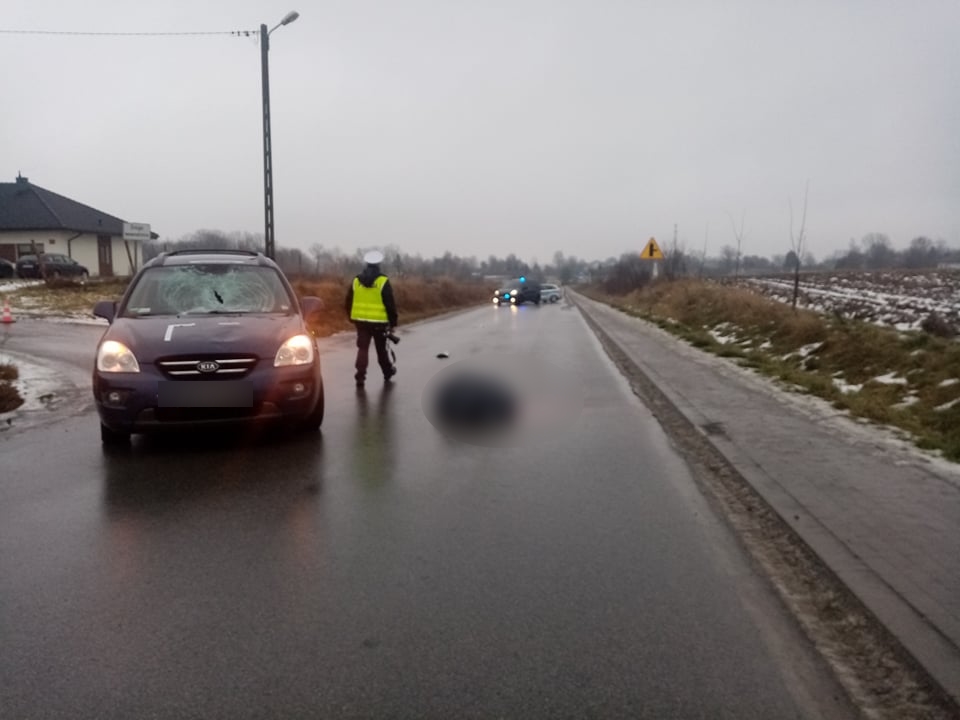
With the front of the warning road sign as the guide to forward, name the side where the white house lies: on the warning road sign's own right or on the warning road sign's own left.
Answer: on the warning road sign's own right

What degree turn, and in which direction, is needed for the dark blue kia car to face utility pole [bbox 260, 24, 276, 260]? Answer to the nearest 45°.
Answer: approximately 180°

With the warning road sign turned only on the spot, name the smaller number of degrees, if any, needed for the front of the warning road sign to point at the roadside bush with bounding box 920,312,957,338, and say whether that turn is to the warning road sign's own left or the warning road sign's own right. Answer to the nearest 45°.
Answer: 0° — it already faces it

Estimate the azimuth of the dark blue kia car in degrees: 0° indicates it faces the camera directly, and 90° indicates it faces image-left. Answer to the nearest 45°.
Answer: approximately 0°

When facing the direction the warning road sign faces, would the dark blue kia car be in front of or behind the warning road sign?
in front

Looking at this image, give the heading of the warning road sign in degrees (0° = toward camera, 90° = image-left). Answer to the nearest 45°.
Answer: approximately 0°

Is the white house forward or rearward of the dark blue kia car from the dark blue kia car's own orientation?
rearward

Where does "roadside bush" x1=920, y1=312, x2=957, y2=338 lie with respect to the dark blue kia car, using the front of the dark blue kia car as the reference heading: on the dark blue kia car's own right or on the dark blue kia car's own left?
on the dark blue kia car's own left

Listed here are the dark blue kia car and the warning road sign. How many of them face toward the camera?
2

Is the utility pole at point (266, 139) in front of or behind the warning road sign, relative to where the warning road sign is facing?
in front

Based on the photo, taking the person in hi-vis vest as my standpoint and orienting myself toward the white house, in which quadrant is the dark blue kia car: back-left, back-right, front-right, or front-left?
back-left
